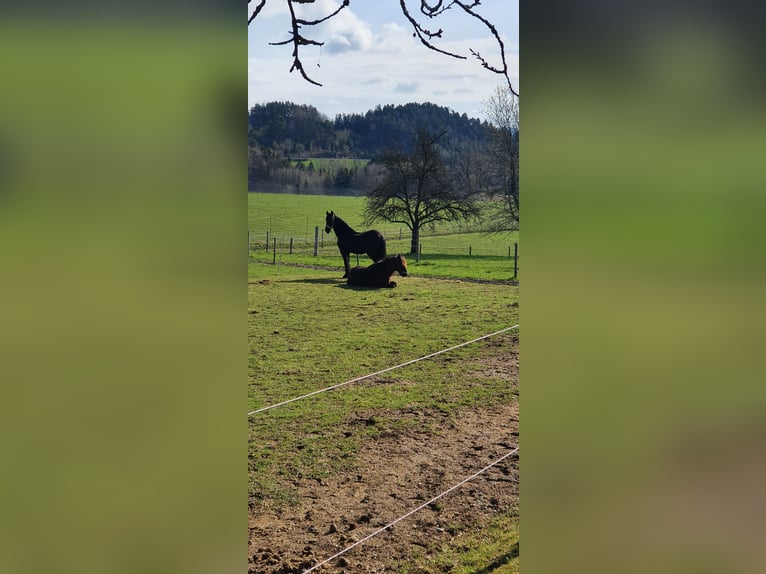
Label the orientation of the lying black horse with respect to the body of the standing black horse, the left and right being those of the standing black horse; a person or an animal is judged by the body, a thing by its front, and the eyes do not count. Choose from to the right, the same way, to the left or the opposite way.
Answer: the opposite way

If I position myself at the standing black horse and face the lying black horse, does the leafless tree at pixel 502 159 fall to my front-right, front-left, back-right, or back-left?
back-left

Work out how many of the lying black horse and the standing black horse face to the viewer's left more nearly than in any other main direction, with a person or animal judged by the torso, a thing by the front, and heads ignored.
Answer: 1

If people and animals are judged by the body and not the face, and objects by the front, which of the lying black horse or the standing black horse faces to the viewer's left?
the standing black horse

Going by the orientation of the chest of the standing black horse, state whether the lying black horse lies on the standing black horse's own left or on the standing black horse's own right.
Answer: on the standing black horse's own left

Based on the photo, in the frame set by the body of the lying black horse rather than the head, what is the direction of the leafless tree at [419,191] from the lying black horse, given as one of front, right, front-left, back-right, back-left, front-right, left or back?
left

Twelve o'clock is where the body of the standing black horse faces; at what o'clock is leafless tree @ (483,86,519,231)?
The leafless tree is roughly at 4 o'clock from the standing black horse.

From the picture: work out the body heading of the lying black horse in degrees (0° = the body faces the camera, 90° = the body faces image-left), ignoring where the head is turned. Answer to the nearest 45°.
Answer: approximately 270°

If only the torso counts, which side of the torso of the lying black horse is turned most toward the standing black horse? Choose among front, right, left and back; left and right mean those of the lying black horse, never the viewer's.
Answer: left

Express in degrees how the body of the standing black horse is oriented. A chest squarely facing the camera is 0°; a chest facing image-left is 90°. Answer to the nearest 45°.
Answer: approximately 90°
